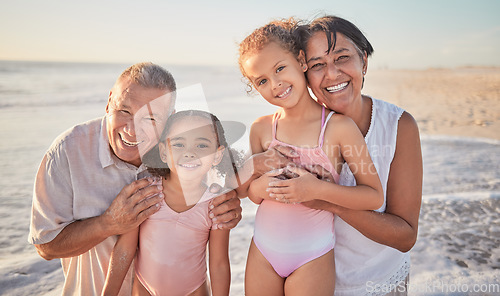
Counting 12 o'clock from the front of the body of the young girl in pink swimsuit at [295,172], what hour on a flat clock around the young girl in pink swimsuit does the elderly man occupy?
The elderly man is roughly at 3 o'clock from the young girl in pink swimsuit.

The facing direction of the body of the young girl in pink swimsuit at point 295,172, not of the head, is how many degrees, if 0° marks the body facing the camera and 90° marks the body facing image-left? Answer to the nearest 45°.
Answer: approximately 0°

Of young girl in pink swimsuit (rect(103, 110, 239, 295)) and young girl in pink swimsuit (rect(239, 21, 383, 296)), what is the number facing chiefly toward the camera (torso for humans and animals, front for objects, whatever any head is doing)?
2

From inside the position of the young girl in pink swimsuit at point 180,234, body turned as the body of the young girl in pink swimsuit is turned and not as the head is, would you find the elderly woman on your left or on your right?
on your left
